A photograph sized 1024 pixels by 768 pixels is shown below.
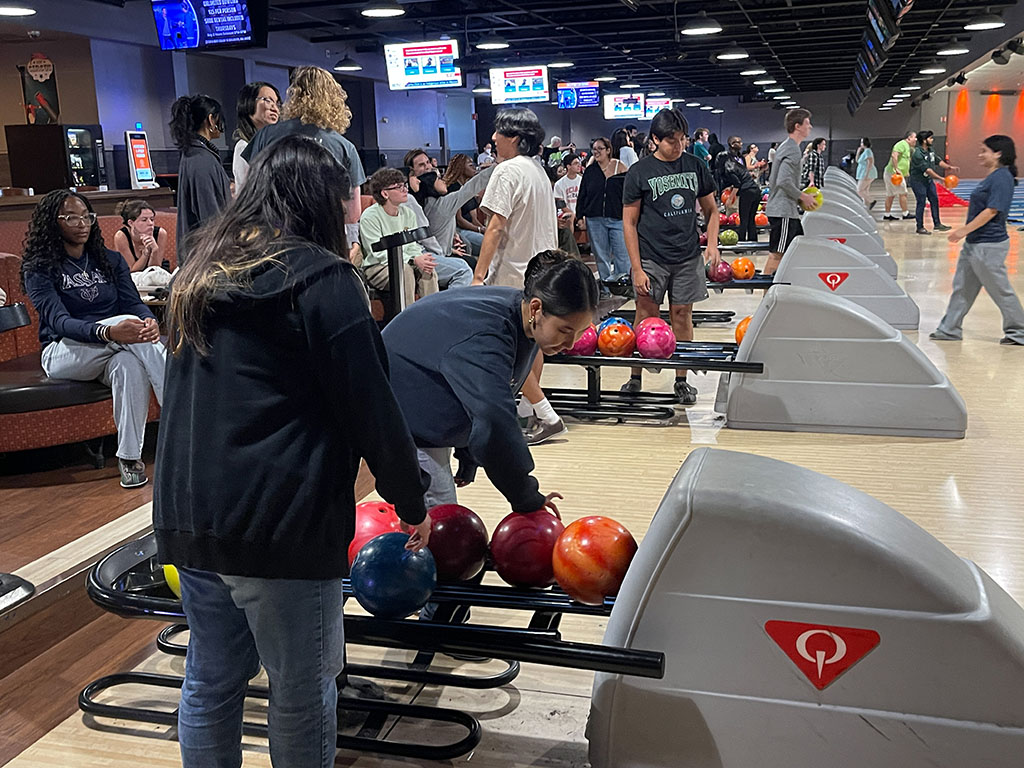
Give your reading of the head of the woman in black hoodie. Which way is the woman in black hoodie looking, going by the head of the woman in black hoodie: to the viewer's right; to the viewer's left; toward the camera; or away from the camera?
away from the camera

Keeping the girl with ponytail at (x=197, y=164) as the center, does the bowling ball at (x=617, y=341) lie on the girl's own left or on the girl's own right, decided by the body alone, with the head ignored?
on the girl's own right

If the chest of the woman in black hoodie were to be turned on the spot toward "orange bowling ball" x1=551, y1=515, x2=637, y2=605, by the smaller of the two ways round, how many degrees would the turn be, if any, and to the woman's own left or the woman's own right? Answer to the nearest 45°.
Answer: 0° — they already face it

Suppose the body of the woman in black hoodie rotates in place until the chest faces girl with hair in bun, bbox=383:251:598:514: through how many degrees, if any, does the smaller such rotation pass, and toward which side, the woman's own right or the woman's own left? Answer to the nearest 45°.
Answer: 0° — they already face them

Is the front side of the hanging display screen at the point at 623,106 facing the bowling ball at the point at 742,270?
yes

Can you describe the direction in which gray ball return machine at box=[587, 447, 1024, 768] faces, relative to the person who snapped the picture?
facing to the left of the viewer

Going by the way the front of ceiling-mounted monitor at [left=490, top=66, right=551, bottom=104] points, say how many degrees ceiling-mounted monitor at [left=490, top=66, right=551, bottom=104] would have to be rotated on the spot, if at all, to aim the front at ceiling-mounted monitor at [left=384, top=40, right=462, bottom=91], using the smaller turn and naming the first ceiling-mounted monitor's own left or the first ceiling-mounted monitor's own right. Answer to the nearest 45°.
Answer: approximately 45° to the first ceiling-mounted monitor's own right

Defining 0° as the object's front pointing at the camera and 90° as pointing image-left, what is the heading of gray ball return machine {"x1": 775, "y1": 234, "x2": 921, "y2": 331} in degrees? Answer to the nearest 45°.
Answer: approximately 90°

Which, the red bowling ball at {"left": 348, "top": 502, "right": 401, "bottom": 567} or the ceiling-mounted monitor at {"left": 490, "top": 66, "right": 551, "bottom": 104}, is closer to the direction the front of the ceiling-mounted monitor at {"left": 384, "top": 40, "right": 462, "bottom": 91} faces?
the red bowling ball

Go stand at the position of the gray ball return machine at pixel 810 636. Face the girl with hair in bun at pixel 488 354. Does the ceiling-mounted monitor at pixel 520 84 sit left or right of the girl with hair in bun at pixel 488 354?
right

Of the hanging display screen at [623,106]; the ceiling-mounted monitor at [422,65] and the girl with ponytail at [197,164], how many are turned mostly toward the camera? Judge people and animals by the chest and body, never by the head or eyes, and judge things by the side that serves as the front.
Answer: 2

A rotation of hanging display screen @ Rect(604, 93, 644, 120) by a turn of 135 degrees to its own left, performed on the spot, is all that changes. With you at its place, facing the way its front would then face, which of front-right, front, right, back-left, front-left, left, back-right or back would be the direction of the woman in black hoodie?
back-right

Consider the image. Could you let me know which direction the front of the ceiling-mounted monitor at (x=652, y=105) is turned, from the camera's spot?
facing the viewer

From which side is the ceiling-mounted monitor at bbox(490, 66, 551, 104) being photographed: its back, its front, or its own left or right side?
front

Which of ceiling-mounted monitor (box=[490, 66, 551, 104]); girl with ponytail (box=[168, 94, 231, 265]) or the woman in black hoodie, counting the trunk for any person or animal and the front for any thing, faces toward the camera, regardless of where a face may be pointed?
the ceiling-mounted monitor

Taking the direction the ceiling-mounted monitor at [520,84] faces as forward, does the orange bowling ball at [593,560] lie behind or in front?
in front

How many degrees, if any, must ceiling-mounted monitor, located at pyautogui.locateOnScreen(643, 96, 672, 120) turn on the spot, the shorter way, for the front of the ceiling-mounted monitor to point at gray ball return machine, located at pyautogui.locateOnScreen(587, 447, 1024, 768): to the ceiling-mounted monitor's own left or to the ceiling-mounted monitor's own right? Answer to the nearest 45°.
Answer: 0° — it already faces it
